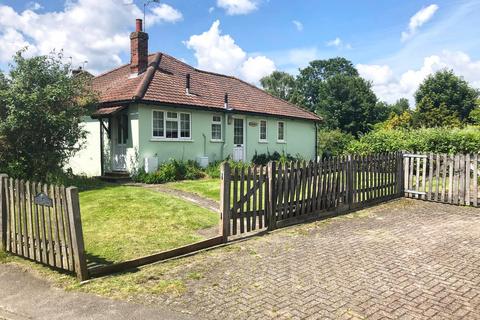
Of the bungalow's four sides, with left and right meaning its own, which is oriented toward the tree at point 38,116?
right

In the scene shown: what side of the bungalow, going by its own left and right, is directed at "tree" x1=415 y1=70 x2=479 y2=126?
left

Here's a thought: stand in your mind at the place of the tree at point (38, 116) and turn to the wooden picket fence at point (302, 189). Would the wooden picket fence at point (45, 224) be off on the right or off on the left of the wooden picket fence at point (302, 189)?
right

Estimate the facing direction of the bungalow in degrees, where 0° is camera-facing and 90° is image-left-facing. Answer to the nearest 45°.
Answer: approximately 315°

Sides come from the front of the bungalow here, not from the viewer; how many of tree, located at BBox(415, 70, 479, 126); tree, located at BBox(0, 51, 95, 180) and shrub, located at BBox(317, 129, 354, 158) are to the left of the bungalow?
2

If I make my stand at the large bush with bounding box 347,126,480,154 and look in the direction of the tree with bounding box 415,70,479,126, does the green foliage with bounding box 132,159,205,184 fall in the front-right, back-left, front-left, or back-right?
back-left

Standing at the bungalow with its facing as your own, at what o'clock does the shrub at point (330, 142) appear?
The shrub is roughly at 9 o'clock from the bungalow.

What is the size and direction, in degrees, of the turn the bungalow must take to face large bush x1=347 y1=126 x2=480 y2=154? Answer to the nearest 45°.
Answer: approximately 45° to its left
